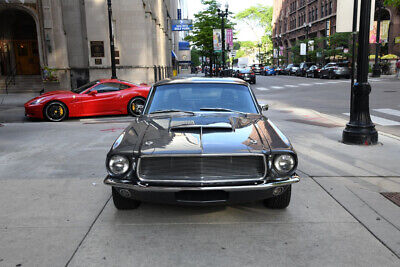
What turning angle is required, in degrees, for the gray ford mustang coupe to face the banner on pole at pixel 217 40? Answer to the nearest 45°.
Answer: approximately 180°

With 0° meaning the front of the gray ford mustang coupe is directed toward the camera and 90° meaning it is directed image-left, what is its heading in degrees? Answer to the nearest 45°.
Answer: approximately 0°

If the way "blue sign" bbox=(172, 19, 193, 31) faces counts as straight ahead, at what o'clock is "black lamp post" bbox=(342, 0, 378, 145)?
The black lamp post is roughly at 12 o'clock from the blue sign.

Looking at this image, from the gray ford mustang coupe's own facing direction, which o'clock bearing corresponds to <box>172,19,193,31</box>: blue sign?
The blue sign is roughly at 6 o'clock from the gray ford mustang coupe.

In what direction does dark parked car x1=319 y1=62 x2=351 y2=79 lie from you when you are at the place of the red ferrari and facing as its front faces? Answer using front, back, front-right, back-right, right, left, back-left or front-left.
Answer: back-right

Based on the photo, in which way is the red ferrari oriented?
to the viewer's left

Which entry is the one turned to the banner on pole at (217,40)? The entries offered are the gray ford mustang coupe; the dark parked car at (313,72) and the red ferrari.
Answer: the dark parked car

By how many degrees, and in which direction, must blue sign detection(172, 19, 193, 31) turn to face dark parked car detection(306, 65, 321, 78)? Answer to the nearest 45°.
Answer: approximately 90° to its left

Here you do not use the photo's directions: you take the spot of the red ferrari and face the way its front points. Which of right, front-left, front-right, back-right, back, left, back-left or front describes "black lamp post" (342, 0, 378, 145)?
back-left

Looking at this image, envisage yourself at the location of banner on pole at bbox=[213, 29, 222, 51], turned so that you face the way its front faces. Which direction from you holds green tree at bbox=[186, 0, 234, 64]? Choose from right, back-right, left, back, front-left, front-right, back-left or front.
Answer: back

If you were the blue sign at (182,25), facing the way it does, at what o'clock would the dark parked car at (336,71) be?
The dark parked car is roughly at 10 o'clock from the blue sign.
